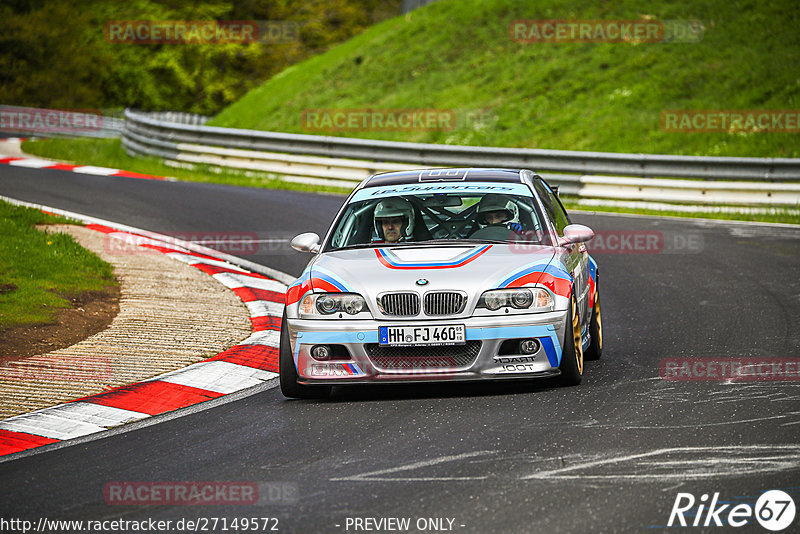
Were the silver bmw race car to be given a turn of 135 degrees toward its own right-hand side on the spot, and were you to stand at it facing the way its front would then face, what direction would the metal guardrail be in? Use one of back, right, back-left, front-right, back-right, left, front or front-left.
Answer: front-right

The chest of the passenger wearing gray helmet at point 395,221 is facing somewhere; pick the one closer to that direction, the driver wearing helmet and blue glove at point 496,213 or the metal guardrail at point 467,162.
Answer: the driver wearing helmet and blue glove

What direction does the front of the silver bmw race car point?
toward the camera

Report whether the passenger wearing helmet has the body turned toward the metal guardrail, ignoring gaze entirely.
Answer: no

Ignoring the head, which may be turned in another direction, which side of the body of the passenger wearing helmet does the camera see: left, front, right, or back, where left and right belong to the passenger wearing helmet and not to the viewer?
front
